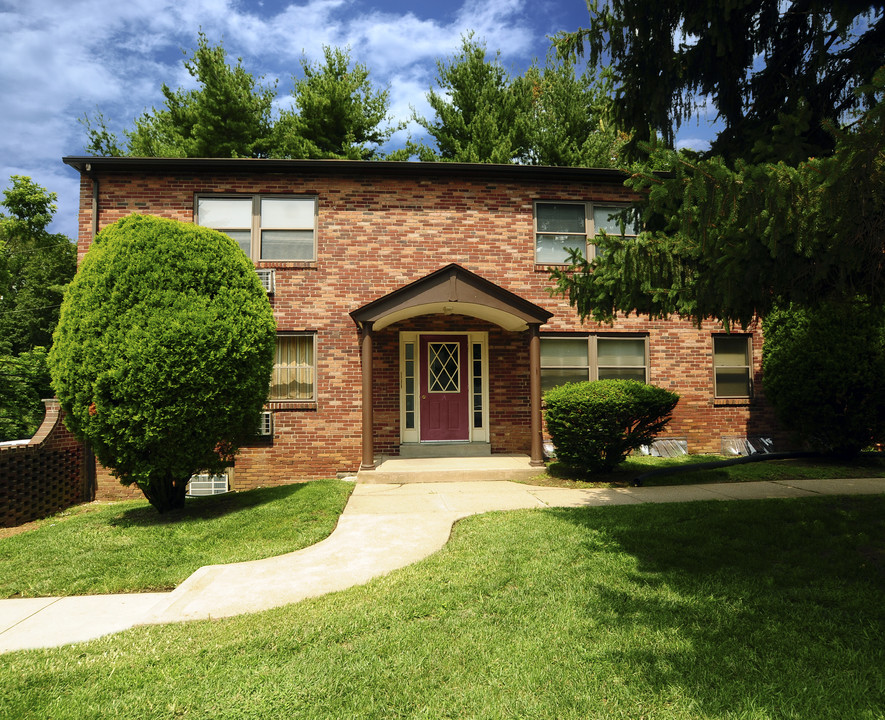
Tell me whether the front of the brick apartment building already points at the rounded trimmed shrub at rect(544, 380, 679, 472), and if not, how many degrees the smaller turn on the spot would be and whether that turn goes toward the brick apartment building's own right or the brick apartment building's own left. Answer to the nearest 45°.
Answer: approximately 45° to the brick apartment building's own left

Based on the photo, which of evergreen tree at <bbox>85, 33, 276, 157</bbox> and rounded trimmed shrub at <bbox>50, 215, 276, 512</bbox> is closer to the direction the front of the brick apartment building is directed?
the rounded trimmed shrub

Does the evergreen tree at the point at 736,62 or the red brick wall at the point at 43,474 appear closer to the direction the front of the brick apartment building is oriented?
the evergreen tree

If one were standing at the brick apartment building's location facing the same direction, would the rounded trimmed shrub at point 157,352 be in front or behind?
in front

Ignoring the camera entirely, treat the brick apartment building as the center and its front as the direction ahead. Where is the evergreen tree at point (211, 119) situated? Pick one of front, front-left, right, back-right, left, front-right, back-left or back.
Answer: back-right

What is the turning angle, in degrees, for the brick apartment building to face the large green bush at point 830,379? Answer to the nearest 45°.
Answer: approximately 90° to its left

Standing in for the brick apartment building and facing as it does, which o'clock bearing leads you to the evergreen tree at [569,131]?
The evergreen tree is roughly at 7 o'clock from the brick apartment building.

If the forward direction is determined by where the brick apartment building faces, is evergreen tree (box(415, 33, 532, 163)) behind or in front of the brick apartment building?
behind

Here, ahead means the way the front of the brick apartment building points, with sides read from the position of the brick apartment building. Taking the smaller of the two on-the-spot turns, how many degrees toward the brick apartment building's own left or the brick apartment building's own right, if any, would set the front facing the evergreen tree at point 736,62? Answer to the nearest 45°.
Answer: approximately 45° to the brick apartment building's own left

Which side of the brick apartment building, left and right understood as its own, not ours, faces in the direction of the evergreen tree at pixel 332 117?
back

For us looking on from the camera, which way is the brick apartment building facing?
facing the viewer

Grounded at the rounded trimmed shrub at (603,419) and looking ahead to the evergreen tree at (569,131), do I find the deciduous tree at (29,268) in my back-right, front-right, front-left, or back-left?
front-left
